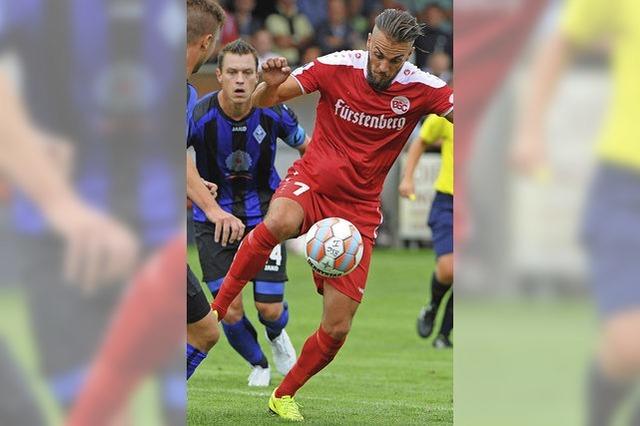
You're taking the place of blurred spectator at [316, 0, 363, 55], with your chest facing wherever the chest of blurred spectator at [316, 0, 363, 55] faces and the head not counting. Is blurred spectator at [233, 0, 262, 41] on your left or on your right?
on your right

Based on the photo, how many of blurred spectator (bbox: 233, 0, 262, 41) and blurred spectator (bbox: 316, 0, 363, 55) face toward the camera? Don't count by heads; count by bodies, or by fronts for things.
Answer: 2

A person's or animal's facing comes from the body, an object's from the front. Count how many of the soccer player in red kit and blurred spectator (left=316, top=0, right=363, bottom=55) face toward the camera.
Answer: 2
